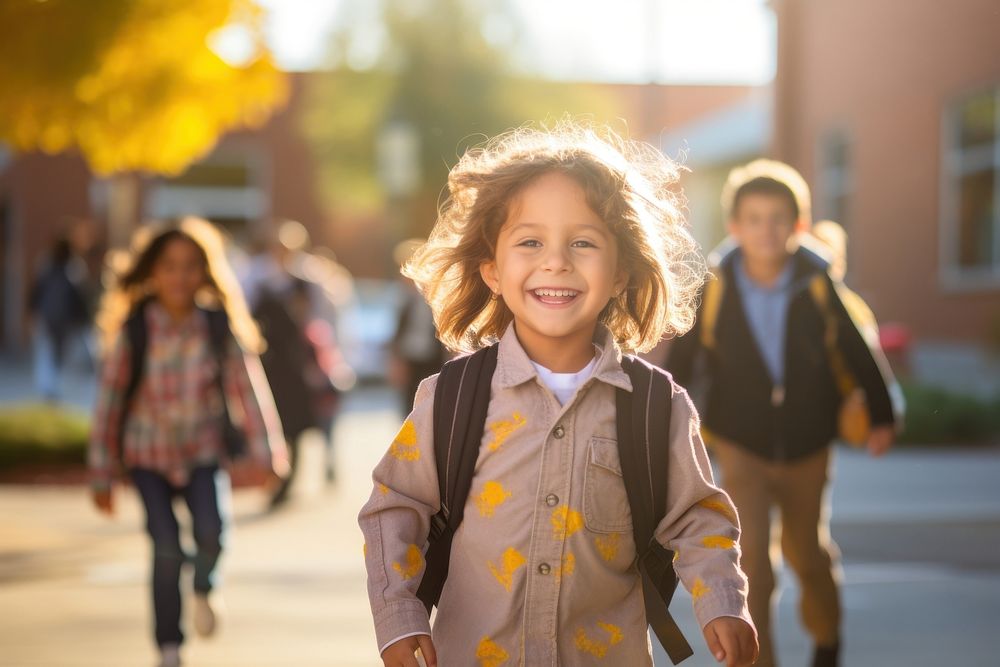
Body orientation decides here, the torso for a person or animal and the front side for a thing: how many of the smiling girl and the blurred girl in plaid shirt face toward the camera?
2

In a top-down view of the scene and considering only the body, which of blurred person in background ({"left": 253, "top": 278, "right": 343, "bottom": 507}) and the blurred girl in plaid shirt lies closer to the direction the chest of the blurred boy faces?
the blurred girl in plaid shirt

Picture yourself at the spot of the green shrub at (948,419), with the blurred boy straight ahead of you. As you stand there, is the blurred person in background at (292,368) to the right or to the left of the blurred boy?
right

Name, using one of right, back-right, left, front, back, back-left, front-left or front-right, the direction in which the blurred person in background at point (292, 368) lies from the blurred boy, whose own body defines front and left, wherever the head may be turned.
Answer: back-right

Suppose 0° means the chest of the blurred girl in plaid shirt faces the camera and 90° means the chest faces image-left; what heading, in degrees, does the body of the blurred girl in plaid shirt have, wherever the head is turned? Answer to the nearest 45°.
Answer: approximately 0°

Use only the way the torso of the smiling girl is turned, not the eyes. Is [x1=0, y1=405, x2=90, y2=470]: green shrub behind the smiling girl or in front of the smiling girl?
behind

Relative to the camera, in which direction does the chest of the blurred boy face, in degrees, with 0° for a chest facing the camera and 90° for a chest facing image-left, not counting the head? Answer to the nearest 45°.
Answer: approximately 0°

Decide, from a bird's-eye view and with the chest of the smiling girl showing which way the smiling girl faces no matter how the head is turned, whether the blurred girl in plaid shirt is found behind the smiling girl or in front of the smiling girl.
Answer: behind

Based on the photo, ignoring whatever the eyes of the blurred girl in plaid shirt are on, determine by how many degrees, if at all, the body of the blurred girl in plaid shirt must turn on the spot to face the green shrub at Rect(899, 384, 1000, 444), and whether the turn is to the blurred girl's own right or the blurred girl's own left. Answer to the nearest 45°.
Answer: approximately 135° to the blurred girl's own left

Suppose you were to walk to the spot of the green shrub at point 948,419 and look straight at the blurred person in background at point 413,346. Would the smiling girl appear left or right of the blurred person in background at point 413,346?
left

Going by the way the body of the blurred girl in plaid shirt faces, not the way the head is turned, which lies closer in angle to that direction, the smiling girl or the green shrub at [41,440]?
the smiling girl

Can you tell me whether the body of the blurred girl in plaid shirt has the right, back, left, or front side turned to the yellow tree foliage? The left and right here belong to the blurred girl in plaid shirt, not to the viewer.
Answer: back

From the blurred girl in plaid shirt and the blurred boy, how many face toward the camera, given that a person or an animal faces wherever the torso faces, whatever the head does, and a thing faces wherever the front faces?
2
